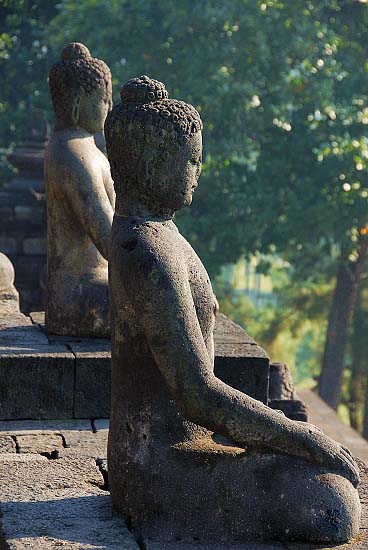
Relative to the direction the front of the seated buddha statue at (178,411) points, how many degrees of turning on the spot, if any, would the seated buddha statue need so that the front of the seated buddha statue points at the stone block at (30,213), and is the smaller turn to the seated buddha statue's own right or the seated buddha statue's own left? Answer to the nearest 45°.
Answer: approximately 90° to the seated buddha statue's own left

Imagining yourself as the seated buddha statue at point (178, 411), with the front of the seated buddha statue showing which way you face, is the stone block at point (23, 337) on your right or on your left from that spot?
on your left

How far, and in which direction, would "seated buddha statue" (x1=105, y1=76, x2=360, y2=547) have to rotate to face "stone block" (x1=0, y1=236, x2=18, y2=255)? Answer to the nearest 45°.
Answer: approximately 90° to its left

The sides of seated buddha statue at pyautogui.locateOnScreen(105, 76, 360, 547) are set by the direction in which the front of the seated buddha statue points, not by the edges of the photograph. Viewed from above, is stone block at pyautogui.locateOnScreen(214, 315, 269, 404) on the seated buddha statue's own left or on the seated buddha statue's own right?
on the seated buddha statue's own left

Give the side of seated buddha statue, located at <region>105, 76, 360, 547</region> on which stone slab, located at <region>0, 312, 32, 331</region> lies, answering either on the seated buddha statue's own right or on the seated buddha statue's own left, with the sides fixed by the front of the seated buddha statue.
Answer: on the seated buddha statue's own left

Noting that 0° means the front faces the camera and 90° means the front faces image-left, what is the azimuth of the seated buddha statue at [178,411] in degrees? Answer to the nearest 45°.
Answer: approximately 270°

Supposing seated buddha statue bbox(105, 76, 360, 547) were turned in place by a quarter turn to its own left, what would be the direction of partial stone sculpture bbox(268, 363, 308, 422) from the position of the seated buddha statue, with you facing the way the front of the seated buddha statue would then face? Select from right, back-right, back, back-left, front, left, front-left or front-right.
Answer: front

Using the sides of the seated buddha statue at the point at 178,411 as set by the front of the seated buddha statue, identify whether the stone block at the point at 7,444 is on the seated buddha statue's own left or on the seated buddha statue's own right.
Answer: on the seated buddha statue's own left

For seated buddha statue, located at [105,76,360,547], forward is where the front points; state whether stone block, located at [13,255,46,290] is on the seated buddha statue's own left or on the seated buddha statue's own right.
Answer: on the seated buddha statue's own left

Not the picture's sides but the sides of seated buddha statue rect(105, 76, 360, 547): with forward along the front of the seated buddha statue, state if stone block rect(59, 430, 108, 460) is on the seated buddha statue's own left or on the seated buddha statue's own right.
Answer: on the seated buddha statue's own left
